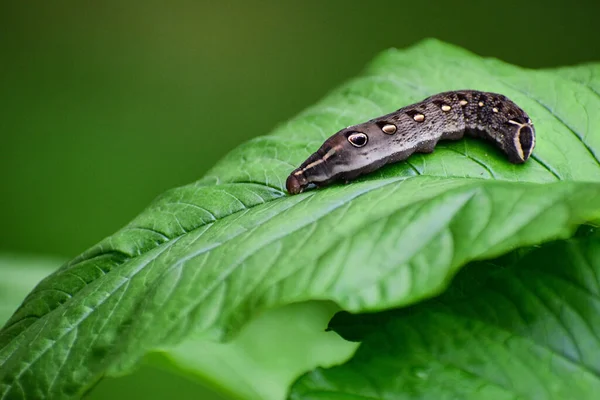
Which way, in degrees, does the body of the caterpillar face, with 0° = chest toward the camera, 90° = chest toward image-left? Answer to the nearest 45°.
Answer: approximately 90°
